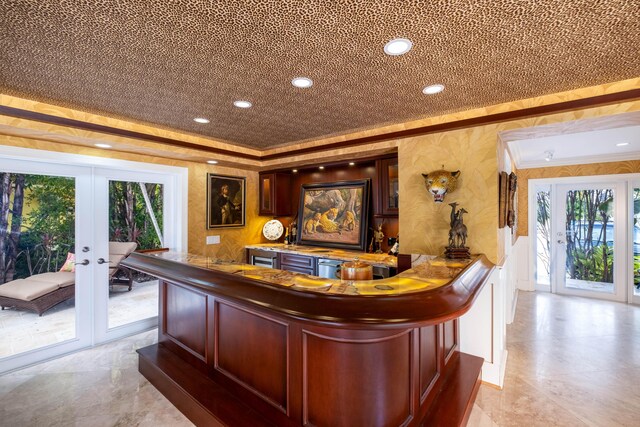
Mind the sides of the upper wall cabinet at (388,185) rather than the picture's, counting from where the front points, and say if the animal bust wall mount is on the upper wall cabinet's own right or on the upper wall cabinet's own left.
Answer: on the upper wall cabinet's own left

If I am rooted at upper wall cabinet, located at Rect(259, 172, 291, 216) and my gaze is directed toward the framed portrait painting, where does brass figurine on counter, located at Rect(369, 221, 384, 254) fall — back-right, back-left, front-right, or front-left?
back-left

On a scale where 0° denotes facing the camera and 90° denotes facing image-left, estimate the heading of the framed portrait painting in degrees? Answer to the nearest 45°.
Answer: approximately 315°

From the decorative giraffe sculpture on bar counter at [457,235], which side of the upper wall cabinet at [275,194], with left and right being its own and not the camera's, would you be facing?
left

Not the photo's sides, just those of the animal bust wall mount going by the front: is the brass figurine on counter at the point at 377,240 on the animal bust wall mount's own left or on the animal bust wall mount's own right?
on the animal bust wall mount's own right

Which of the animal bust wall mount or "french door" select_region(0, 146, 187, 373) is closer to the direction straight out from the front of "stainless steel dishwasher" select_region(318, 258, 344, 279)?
the french door

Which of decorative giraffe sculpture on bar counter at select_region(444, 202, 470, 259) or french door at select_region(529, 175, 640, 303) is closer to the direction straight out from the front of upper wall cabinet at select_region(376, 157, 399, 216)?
the decorative giraffe sculpture on bar counter

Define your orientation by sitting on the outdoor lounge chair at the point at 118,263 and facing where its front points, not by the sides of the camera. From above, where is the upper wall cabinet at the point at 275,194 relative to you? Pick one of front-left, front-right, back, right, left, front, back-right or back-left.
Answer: back-left

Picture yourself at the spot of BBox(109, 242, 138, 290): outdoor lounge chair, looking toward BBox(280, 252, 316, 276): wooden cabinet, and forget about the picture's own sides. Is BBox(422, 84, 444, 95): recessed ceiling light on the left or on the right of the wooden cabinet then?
right
